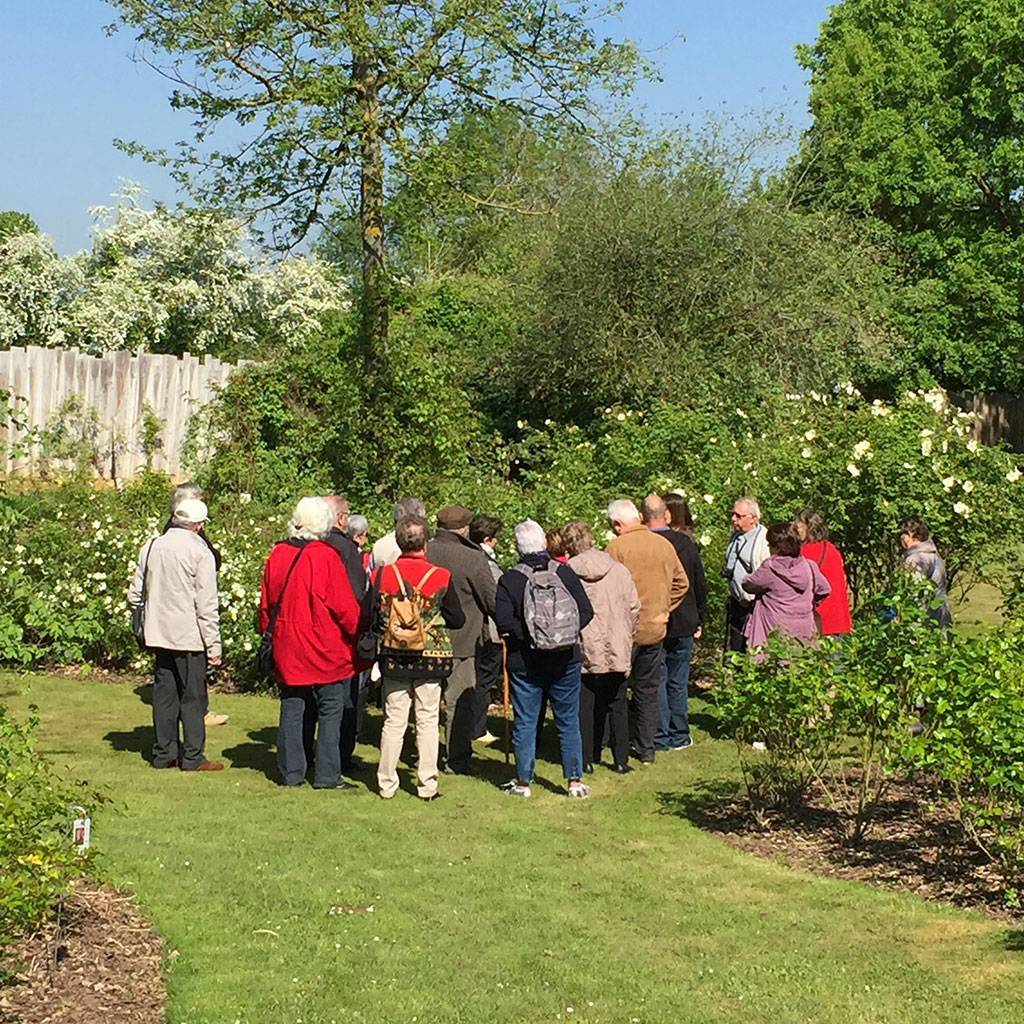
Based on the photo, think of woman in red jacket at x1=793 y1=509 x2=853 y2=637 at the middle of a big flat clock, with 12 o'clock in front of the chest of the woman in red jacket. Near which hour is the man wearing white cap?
The man wearing white cap is roughly at 11 o'clock from the woman in red jacket.

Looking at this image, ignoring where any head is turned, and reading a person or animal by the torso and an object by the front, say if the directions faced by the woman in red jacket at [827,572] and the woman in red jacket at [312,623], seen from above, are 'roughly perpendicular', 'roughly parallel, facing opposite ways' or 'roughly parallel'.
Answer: roughly perpendicular

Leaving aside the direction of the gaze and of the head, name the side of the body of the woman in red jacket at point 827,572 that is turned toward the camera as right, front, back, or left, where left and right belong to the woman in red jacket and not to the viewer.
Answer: left

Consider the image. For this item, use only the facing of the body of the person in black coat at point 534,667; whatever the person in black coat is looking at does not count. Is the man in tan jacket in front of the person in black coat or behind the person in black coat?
in front

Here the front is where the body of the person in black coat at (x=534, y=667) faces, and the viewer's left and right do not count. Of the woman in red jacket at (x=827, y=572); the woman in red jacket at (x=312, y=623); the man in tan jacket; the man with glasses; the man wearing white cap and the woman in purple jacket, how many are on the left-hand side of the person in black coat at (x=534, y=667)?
2

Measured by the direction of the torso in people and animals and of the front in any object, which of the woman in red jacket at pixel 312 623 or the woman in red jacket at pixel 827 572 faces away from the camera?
the woman in red jacket at pixel 312 623

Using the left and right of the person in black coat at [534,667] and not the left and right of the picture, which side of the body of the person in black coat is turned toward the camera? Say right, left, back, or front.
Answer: back

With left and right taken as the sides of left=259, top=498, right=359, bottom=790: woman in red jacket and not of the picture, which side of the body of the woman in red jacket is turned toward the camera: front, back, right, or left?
back

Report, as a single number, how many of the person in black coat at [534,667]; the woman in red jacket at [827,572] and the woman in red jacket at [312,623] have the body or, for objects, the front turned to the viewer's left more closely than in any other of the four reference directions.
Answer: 1

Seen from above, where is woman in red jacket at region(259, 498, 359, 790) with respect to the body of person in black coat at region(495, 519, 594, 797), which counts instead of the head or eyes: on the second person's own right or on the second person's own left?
on the second person's own left

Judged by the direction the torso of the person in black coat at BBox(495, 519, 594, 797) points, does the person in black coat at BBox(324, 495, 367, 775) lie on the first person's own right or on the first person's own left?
on the first person's own left

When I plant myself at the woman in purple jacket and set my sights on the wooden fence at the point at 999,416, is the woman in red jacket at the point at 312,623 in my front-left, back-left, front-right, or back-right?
back-left

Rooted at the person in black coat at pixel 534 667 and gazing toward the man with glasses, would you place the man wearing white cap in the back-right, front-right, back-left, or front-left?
back-left
